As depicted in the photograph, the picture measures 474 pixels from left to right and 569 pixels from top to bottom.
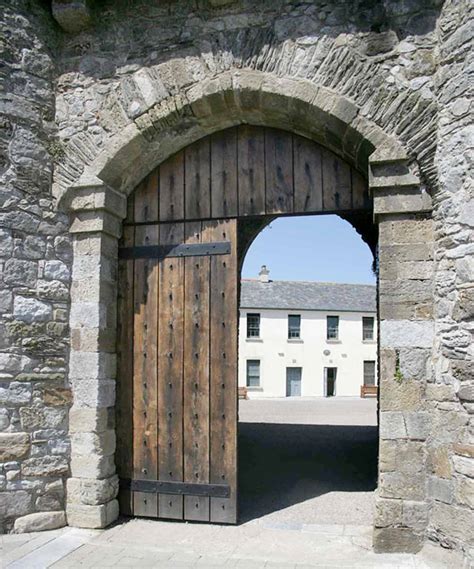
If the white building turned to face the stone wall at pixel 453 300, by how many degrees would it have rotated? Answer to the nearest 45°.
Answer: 0° — it already faces it

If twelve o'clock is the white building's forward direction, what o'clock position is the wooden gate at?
The wooden gate is roughly at 12 o'clock from the white building.

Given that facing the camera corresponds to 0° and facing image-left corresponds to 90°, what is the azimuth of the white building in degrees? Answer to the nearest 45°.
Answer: approximately 0°
